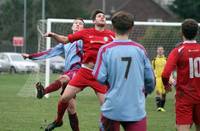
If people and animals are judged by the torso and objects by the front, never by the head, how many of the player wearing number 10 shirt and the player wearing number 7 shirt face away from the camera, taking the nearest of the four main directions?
2

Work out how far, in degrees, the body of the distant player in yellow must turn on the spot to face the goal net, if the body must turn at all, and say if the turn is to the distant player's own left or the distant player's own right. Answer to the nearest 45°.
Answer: approximately 180°

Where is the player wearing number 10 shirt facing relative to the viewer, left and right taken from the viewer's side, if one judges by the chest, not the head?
facing away from the viewer

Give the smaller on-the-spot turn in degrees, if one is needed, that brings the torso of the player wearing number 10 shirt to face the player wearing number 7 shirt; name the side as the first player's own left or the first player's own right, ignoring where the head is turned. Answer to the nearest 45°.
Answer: approximately 135° to the first player's own left

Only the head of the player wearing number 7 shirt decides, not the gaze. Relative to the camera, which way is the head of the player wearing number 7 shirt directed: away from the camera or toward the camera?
away from the camera

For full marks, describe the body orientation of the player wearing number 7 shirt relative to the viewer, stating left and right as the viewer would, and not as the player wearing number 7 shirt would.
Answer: facing away from the viewer

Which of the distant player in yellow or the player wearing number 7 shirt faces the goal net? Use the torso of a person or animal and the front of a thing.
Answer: the player wearing number 7 shirt

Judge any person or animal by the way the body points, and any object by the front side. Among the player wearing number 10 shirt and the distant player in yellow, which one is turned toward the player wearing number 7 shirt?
the distant player in yellow

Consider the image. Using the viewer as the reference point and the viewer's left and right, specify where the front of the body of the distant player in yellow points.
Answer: facing the viewer

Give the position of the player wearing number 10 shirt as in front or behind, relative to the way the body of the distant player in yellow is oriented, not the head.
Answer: in front

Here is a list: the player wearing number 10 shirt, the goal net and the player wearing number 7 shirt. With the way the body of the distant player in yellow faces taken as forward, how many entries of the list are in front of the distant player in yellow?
2

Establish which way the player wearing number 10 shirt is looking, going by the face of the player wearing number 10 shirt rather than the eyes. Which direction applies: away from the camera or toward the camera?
away from the camera

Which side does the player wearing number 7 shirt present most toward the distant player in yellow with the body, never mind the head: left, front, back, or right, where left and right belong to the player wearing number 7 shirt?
front

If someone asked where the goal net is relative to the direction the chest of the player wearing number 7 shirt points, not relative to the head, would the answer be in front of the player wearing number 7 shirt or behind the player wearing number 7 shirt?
in front

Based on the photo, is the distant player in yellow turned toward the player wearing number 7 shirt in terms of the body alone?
yes

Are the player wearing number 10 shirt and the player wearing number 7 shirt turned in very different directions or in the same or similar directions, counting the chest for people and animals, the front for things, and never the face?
same or similar directions

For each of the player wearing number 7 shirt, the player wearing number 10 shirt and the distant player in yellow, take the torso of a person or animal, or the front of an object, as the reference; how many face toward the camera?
1

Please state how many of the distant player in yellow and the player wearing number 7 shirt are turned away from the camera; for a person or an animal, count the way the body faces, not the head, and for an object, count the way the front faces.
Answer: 1
